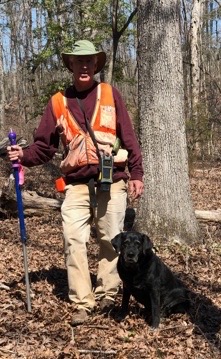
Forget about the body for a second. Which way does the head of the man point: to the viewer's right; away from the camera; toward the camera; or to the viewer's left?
toward the camera

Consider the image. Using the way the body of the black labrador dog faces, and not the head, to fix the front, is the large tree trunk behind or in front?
behind

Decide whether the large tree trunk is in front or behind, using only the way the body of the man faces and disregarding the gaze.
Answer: behind

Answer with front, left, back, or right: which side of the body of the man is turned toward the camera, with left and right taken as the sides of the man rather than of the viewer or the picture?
front

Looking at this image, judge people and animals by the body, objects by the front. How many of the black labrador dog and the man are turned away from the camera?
0

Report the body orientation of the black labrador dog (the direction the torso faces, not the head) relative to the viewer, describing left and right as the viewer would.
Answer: facing the viewer and to the left of the viewer
